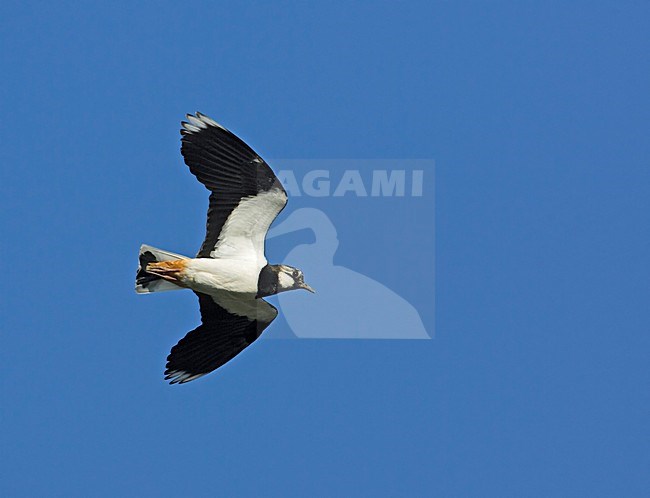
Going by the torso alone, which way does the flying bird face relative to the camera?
to the viewer's right
